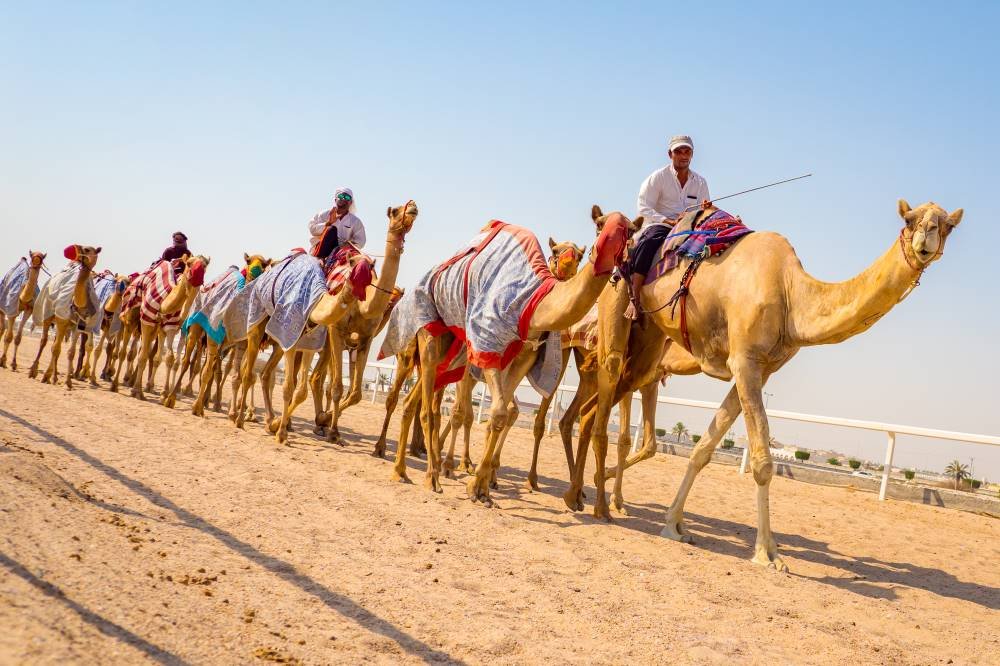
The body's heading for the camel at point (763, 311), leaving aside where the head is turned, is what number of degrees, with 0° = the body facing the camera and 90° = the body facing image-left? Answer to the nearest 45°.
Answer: approximately 315°

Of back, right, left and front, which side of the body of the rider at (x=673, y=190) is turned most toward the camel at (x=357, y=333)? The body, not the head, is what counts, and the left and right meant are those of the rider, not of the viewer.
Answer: back

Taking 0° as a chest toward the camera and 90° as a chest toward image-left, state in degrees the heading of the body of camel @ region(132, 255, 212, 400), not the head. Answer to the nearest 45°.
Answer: approximately 315°

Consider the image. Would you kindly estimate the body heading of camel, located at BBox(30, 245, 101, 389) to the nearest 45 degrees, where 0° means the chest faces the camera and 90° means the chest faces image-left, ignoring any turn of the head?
approximately 315°

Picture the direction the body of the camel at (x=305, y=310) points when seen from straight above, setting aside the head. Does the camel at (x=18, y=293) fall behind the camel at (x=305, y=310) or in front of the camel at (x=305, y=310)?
behind

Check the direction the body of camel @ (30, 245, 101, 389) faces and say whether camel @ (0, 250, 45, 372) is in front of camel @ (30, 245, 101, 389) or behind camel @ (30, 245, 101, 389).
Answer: behind

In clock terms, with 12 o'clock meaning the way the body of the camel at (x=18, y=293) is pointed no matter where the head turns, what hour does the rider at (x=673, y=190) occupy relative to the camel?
The rider is roughly at 1 o'clock from the camel.

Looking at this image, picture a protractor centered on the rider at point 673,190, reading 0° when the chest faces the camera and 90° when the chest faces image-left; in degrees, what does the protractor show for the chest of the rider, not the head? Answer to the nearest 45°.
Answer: approximately 315°

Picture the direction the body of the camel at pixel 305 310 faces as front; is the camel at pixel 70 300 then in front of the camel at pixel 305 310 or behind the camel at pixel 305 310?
behind

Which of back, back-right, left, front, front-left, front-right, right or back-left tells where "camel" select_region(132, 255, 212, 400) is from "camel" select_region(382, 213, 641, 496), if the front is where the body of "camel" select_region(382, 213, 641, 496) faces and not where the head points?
back

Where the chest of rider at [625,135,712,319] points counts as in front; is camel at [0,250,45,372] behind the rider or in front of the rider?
behind
